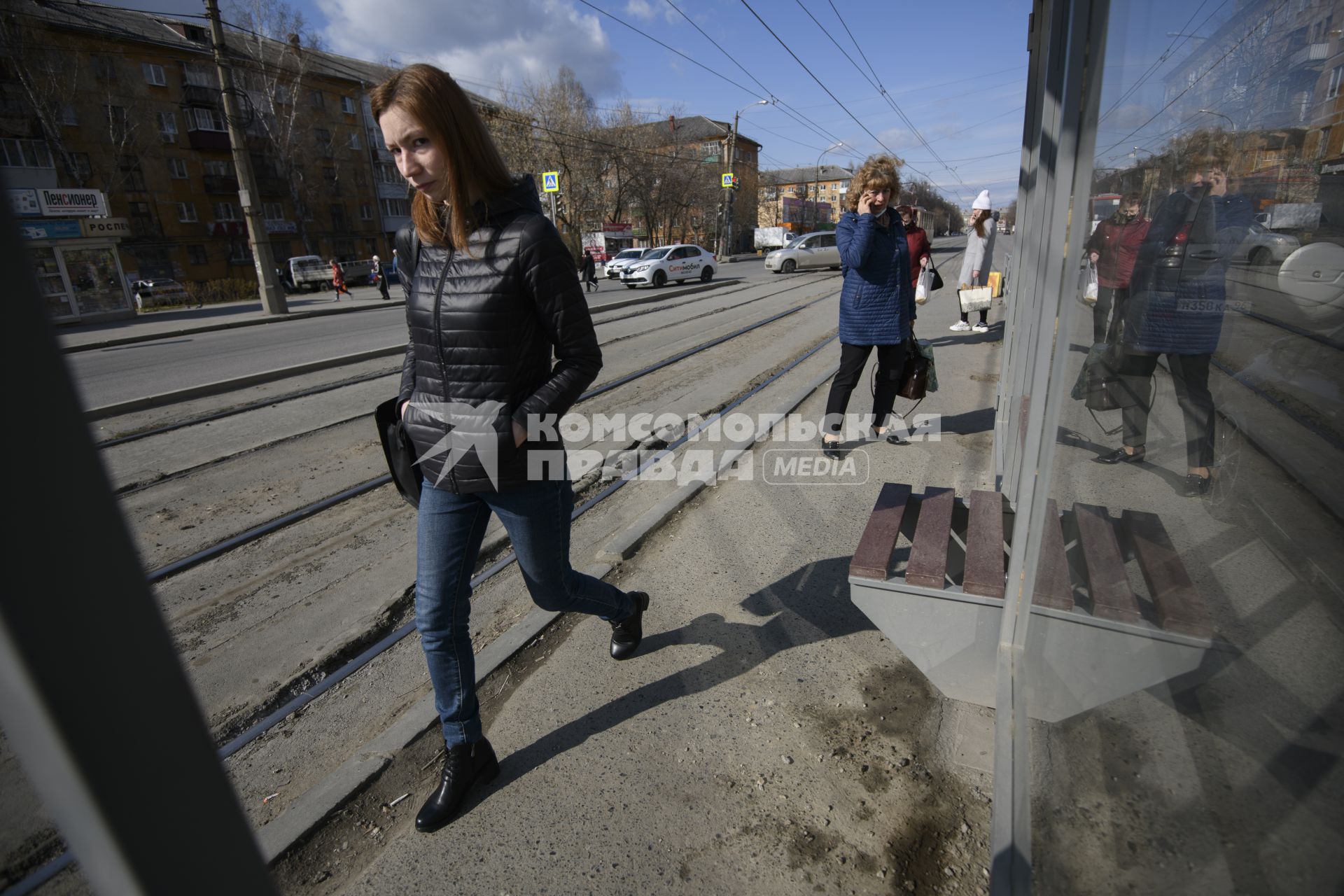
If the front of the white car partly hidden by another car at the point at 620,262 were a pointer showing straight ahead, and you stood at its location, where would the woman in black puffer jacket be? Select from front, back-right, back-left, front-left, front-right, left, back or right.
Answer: front-left

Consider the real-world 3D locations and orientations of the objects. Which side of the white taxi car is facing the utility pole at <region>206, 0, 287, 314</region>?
front

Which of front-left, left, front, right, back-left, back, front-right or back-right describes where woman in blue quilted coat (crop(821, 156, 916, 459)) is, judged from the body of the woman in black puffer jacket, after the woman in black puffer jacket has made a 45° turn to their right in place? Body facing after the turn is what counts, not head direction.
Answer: back-right

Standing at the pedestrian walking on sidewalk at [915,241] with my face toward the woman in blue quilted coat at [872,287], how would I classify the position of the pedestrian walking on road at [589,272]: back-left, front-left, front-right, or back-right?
back-right

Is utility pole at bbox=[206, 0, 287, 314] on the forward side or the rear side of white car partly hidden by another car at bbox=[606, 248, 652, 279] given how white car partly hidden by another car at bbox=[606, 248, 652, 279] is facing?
on the forward side

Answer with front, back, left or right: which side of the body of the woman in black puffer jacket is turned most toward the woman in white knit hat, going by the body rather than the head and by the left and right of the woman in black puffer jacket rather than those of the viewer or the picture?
back

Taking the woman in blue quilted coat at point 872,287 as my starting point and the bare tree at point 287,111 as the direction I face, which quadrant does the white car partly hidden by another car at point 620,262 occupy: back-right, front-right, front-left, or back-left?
front-right

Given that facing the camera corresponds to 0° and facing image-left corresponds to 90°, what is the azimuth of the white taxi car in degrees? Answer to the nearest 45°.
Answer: approximately 45°

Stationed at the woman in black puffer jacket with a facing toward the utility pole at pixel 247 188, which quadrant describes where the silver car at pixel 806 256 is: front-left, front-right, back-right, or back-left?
front-right

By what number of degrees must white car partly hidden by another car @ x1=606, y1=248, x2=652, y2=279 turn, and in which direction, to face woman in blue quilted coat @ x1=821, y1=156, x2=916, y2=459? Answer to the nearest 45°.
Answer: approximately 45° to its left

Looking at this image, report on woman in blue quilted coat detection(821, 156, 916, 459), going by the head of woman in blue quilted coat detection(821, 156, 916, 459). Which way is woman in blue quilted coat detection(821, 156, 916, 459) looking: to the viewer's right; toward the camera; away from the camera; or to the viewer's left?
toward the camera

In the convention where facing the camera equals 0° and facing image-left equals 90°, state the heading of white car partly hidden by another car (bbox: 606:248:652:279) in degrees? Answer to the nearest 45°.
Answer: approximately 45°

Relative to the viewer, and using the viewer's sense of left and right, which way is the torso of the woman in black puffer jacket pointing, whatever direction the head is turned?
facing the viewer and to the left of the viewer

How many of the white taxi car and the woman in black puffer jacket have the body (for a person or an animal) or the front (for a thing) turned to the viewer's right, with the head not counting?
0

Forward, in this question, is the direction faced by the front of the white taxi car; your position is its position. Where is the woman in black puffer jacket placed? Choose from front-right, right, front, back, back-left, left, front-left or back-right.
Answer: front-left

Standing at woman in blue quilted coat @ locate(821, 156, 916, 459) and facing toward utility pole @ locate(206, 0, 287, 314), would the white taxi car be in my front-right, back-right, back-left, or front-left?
front-right

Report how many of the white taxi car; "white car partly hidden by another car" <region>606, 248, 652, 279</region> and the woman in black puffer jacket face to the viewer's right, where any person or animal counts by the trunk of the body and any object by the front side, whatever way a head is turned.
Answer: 0
